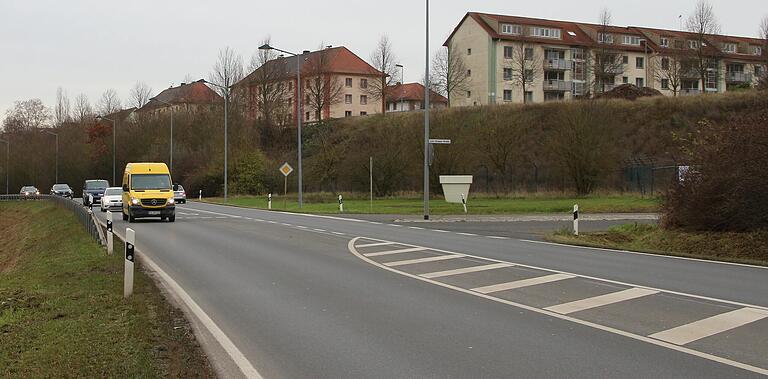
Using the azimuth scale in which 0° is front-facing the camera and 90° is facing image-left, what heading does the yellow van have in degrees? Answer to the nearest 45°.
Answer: approximately 0°

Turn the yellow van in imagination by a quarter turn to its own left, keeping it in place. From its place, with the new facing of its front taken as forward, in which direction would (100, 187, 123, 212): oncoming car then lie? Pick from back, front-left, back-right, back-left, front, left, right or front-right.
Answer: left
